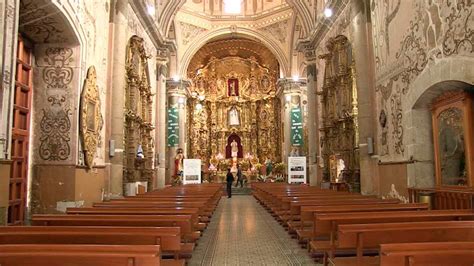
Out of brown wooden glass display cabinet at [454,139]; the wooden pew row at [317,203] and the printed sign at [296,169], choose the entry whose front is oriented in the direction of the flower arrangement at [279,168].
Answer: the wooden pew row

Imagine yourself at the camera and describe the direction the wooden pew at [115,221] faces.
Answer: facing away from the viewer

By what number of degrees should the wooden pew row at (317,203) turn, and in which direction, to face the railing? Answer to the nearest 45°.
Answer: approximately 90° to its right

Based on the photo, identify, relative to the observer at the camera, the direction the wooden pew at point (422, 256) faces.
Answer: facing away from the viewer

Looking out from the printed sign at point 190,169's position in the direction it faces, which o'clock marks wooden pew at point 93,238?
The wooden pew is roughly at 12 o'clock from the printed sign.

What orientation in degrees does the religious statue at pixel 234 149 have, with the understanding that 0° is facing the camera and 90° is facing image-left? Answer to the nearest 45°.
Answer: approximately 0°

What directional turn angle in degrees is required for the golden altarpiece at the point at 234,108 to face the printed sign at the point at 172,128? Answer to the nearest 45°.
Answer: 0° — it already faces it

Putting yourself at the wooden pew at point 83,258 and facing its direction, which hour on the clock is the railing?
The railing is roughly at 2 o'clock from the wooden pew.

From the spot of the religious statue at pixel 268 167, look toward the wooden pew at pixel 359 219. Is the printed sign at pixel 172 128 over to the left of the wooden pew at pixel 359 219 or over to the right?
right

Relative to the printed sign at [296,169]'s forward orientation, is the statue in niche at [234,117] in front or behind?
behind
